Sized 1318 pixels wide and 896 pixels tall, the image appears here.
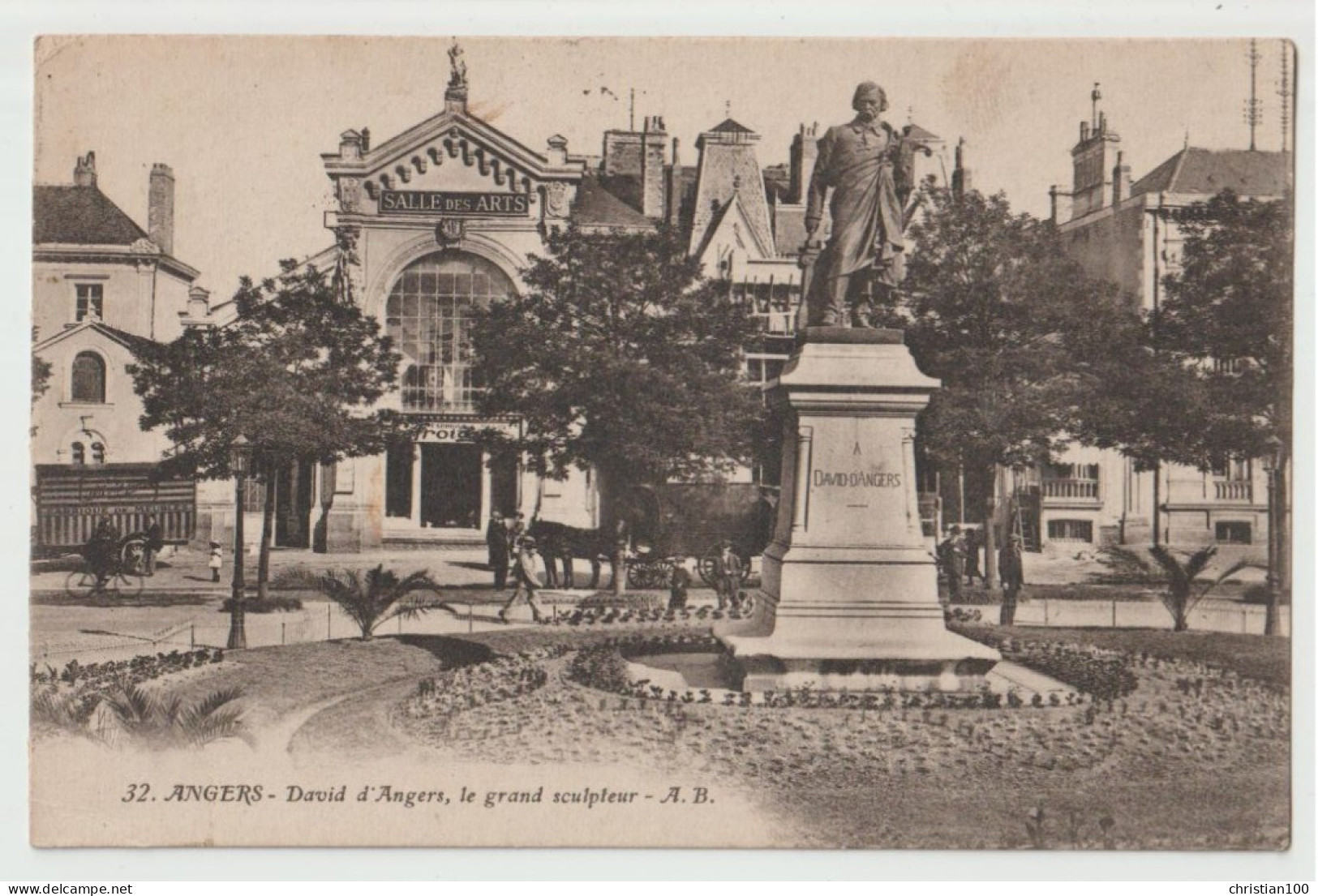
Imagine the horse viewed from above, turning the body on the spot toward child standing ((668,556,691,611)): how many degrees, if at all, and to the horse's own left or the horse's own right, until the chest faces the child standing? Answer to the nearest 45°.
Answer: approximately 180°

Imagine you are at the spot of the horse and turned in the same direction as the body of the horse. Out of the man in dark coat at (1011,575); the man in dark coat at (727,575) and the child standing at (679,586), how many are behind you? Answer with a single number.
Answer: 3

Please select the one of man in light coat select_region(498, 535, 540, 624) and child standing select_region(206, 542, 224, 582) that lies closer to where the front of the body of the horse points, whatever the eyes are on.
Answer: the child standing

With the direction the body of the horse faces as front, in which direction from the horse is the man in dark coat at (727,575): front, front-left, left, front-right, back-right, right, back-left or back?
back

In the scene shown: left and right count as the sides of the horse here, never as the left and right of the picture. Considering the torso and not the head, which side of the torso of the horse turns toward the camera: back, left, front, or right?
left
